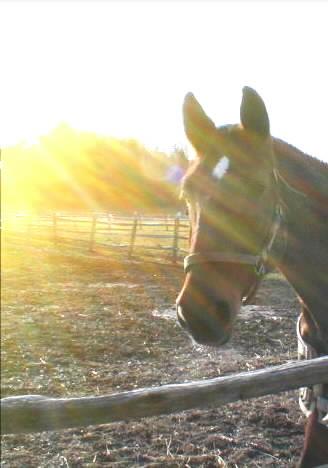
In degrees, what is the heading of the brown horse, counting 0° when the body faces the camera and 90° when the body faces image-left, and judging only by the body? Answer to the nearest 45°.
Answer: approximately 45°

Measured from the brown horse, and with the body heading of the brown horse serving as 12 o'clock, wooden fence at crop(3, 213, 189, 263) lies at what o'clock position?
The wooden fence is roughly at 4 o'clock from the brown horse.
